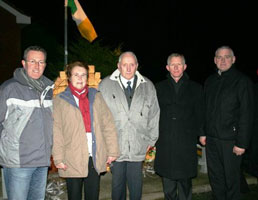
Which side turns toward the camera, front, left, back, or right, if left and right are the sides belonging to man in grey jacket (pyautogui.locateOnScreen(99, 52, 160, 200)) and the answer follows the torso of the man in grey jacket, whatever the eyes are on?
front

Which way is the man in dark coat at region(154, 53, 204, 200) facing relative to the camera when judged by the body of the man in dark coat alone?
toward the camera

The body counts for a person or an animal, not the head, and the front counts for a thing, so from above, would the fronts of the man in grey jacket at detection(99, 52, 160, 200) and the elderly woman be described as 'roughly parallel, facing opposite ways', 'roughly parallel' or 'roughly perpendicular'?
roughly parallel

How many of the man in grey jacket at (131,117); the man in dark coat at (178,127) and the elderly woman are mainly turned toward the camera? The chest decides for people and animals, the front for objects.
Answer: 3

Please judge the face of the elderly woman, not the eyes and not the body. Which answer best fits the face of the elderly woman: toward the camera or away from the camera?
toward the camera

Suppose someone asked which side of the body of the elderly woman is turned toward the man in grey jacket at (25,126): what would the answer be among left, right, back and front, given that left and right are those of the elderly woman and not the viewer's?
right

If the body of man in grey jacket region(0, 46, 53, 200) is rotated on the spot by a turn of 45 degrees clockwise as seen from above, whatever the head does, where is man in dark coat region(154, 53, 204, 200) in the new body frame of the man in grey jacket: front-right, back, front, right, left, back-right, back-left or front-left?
left

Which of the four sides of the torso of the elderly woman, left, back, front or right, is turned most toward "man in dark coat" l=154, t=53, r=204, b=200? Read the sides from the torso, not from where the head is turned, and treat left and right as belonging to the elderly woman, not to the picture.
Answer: left

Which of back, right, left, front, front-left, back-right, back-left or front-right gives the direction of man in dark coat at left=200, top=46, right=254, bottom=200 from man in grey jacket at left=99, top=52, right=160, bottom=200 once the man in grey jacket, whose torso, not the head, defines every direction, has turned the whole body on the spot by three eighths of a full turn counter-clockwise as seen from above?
front-right

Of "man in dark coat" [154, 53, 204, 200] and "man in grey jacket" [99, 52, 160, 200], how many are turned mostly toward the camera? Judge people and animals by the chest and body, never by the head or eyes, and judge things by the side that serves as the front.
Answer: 2

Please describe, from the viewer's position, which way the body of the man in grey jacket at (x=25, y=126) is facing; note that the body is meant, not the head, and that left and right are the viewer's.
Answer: facing the viewer and to the right of the viewer

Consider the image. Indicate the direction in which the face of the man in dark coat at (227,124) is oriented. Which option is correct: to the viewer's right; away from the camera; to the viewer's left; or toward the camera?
toward the camera

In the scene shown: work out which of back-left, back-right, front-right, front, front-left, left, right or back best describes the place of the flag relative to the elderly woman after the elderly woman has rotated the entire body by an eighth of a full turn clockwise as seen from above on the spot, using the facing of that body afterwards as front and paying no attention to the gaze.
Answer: back-right

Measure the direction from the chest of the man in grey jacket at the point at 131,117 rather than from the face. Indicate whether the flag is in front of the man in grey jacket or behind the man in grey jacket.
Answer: behind

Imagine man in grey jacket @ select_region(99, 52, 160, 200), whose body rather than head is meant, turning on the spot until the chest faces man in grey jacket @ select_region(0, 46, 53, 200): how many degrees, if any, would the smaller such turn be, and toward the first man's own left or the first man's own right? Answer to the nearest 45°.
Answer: approximately 45° to the first man's own right

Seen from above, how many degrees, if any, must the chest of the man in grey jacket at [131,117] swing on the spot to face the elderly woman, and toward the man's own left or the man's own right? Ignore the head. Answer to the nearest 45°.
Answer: approximately 45° to the man's own right

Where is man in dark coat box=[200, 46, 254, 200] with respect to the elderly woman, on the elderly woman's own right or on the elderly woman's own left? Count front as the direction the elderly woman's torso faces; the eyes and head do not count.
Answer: on the elderly woman's own left
